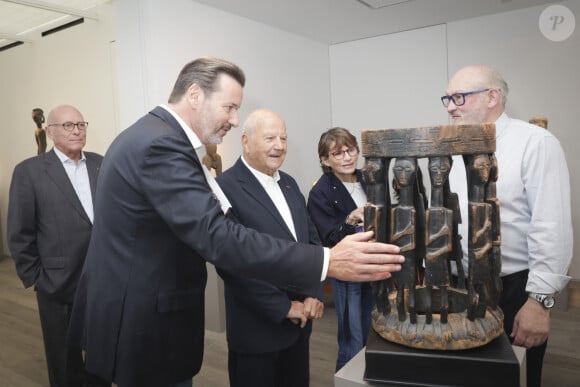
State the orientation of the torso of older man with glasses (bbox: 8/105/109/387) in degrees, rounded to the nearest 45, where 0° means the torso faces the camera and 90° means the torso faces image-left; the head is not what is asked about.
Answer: approximately 315°

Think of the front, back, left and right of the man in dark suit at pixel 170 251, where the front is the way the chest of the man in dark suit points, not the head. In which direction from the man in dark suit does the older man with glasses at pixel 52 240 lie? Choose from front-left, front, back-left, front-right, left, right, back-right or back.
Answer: back-left

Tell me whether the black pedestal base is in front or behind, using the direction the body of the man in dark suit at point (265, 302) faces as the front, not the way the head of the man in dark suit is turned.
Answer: in front

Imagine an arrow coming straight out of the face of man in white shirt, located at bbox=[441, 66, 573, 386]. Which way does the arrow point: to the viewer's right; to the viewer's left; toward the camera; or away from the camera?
to the viewer's left

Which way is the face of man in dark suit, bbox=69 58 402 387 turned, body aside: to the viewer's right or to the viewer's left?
to the viewer's right

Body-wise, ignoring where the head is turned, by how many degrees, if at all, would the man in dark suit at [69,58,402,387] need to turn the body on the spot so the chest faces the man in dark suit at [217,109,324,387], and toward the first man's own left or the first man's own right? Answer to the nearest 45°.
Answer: approximately 45° to the first man's own left

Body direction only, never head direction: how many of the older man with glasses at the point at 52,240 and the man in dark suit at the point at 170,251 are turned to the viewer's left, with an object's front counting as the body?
0

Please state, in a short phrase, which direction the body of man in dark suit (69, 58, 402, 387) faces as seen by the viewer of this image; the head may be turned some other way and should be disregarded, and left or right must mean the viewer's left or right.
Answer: facing to the right of the viewer

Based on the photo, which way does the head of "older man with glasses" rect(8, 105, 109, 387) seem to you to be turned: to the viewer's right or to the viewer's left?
to the viewer's right

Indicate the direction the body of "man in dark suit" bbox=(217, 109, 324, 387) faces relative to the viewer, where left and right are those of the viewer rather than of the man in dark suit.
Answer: facing the viewer and to the right of the viewer

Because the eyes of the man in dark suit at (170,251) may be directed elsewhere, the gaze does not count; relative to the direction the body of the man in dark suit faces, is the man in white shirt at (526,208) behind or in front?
in front
